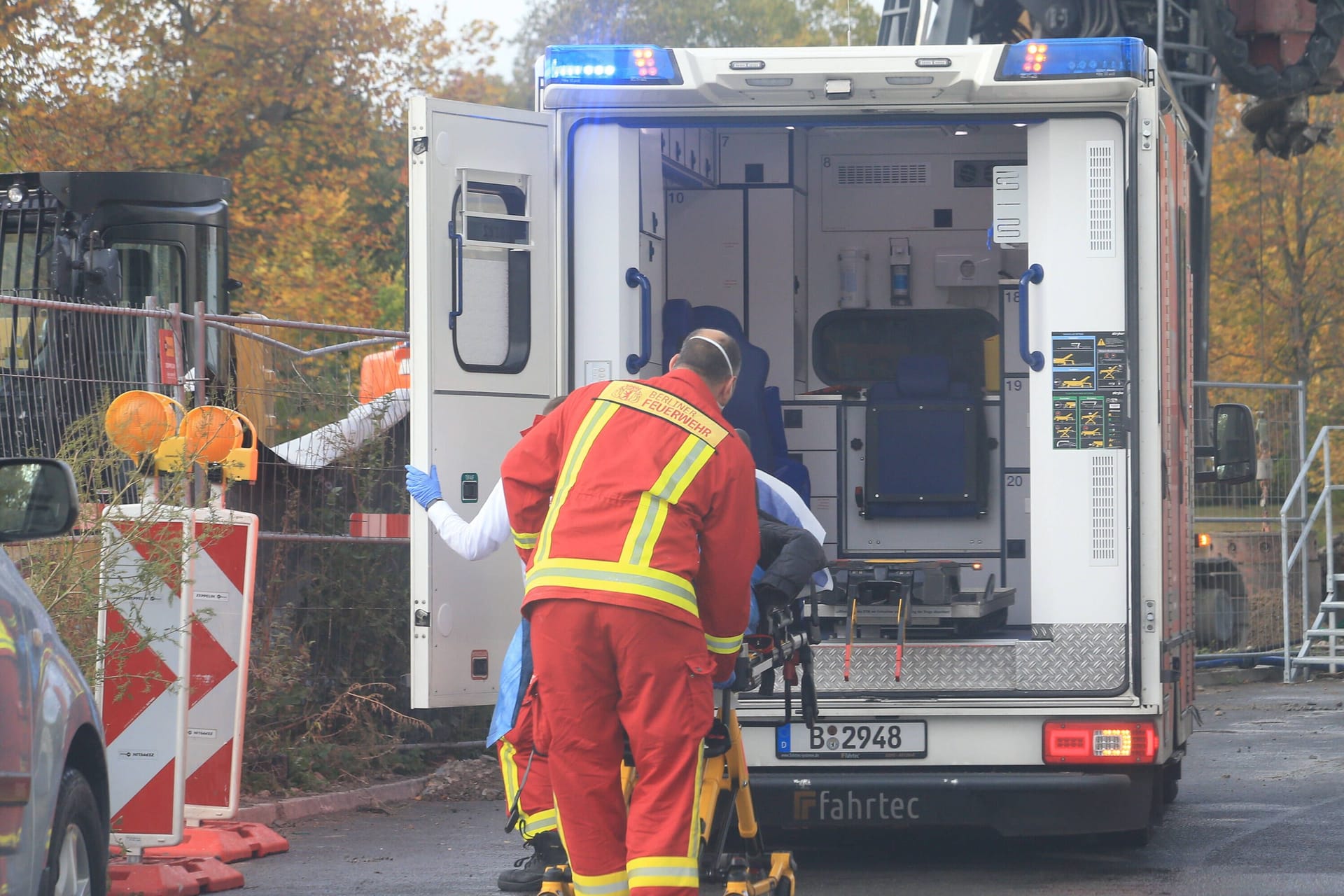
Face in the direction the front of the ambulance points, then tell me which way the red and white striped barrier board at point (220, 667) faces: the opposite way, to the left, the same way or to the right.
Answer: the opposite way

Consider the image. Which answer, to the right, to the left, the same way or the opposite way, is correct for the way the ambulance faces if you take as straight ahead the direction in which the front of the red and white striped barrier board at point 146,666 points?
the opposite way

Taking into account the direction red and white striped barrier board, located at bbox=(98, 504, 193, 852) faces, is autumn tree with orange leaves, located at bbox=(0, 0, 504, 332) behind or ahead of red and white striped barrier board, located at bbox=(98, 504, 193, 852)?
behind

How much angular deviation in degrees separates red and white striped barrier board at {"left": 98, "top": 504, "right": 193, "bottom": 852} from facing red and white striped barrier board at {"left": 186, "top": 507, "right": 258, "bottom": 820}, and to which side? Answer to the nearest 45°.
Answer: approximately 135° to its left

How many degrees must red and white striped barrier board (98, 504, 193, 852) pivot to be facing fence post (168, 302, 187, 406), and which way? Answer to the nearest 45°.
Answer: approximately 180°

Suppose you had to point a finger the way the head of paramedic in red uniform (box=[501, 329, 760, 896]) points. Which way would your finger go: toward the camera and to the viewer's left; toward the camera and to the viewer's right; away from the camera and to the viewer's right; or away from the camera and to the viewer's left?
away from the camera and to the viewer's right

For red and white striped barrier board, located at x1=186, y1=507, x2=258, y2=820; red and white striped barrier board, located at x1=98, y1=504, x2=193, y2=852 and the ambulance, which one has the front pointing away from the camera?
the ambulance

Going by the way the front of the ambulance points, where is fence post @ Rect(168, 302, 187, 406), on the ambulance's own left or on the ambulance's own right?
on the ambulance's own left

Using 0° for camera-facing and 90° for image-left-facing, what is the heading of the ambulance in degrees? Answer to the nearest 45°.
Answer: approximately 180°

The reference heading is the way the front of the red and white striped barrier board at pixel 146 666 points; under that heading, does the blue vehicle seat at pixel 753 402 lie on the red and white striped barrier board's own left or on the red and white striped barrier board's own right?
on the red and white striped barrier board's own left

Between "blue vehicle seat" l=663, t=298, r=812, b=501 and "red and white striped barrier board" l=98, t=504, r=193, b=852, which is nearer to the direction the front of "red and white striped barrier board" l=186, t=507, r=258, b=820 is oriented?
the red and white striped barrier board
